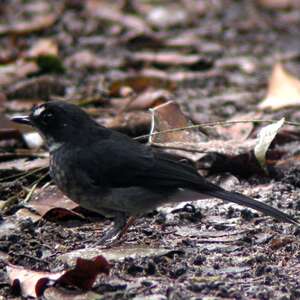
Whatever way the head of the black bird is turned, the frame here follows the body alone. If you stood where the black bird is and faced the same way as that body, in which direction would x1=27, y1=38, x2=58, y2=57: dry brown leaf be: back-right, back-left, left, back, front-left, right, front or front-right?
right

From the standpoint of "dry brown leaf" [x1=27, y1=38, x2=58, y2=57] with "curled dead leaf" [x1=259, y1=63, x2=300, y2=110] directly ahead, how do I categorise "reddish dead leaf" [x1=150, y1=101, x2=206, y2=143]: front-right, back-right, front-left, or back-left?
front-right

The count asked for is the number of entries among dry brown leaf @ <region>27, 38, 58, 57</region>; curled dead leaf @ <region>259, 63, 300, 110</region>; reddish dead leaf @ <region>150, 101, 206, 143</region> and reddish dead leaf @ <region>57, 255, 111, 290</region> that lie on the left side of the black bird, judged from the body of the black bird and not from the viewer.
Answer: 1

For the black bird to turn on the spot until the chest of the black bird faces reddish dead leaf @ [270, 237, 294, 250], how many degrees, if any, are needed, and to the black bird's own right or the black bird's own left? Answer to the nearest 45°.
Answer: approximately 135° to the black bird's own left

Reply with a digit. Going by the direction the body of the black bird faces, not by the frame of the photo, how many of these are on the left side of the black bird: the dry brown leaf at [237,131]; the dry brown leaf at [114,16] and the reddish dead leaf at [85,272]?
1

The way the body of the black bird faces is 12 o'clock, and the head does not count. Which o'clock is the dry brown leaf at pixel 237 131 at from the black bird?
The dry brown leaf is roughly at 4 o'clock from the black bird.

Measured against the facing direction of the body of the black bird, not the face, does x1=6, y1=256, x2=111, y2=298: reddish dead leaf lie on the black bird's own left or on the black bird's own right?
on the black bird's own left

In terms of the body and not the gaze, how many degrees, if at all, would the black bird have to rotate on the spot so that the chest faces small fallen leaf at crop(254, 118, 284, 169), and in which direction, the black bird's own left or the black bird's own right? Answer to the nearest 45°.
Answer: approximately 180°

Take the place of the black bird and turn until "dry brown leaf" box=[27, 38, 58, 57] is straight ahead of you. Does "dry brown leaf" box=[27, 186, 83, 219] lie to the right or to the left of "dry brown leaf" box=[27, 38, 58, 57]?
left

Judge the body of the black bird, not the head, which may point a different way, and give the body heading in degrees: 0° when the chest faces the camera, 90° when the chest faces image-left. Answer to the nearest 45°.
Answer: approximately 90°

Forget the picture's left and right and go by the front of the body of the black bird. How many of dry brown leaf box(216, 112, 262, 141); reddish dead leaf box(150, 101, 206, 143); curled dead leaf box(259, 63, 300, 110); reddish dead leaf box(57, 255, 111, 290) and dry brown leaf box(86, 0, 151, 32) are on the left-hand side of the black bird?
1

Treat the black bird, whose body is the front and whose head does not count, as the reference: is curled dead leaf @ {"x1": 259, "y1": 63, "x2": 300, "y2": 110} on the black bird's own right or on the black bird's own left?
on the black bird's own right

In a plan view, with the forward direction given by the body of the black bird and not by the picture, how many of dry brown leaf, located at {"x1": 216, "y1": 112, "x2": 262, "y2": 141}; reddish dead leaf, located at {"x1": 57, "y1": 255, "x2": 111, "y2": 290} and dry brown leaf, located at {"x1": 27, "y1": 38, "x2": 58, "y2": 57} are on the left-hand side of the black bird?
1

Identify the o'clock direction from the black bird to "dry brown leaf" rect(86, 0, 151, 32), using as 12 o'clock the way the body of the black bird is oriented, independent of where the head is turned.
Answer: The dry brown leaf is roughly at 3 o'clock from the black bird.

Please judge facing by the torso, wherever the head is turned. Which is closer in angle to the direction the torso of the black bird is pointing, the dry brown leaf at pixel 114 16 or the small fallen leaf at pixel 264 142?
the dry brown leaf

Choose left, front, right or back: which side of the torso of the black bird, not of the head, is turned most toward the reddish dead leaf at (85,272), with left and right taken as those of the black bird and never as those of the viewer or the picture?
left
